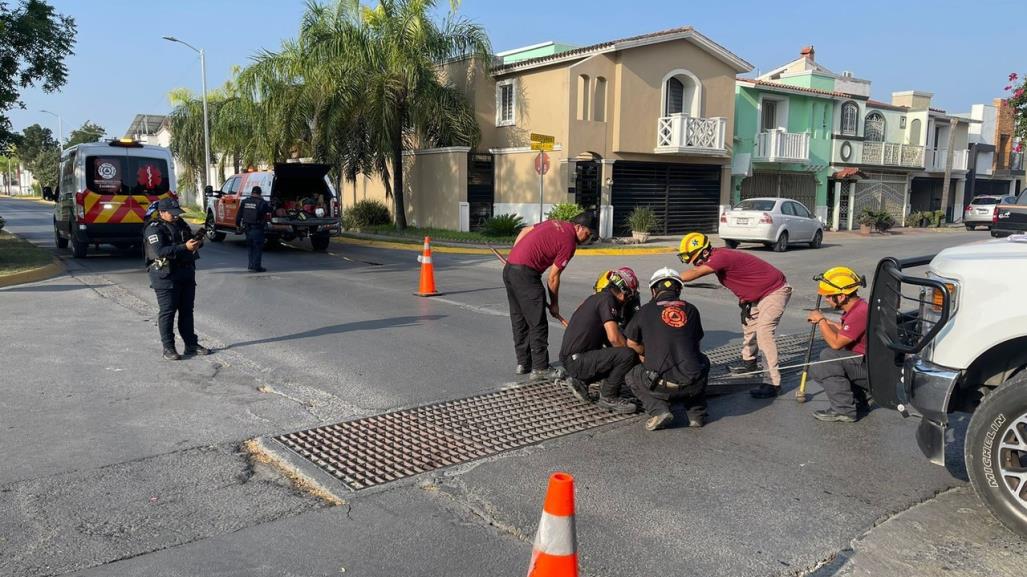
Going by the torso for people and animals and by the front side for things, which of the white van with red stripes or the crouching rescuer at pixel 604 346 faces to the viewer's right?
the crouching rescuer

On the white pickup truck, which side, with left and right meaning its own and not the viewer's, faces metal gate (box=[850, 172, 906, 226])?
right

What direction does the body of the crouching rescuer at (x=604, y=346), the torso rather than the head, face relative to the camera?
to the viewer's right

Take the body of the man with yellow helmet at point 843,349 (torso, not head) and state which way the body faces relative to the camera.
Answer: to the viewer's left

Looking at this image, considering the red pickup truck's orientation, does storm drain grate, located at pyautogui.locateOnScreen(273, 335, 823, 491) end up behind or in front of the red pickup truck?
behind

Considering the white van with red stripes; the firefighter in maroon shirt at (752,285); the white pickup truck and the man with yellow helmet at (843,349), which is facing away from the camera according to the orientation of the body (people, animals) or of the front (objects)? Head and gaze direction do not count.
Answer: the white van with red stripes

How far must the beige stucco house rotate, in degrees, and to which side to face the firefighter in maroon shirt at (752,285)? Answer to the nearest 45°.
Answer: approximately 45° to its right

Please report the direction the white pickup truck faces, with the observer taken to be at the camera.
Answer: facing to the left of the viewer

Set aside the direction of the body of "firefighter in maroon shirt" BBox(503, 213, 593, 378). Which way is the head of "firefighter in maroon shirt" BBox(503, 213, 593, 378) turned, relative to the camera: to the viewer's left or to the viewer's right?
to the viewer's right

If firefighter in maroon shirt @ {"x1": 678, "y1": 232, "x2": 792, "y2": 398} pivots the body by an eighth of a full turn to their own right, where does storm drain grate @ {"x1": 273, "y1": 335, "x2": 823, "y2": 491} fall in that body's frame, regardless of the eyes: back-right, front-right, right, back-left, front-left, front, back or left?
left

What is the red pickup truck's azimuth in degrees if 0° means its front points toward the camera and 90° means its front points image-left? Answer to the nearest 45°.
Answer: approximately 135°

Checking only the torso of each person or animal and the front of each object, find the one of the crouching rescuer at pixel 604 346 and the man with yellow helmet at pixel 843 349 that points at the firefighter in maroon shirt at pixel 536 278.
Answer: the man with yellow helmet

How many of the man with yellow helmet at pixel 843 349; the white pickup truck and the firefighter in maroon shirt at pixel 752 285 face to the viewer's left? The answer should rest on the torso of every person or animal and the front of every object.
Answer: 3

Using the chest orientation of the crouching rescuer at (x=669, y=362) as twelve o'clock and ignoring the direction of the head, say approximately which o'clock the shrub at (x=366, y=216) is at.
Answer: The shrub is roughly at 11 o'clock from the crouching rescuer.

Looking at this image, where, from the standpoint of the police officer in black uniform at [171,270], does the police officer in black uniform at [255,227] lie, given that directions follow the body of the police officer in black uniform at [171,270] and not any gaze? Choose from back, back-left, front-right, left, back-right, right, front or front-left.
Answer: back-left

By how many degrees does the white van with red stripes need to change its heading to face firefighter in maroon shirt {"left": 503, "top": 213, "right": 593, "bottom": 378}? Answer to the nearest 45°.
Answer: approximately 180°

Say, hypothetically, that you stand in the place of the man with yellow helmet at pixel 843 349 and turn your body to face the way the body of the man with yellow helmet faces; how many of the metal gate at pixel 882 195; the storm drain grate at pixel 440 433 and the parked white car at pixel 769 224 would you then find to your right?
2

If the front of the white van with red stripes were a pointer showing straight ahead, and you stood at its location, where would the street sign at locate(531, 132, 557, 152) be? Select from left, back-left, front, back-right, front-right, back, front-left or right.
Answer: right
